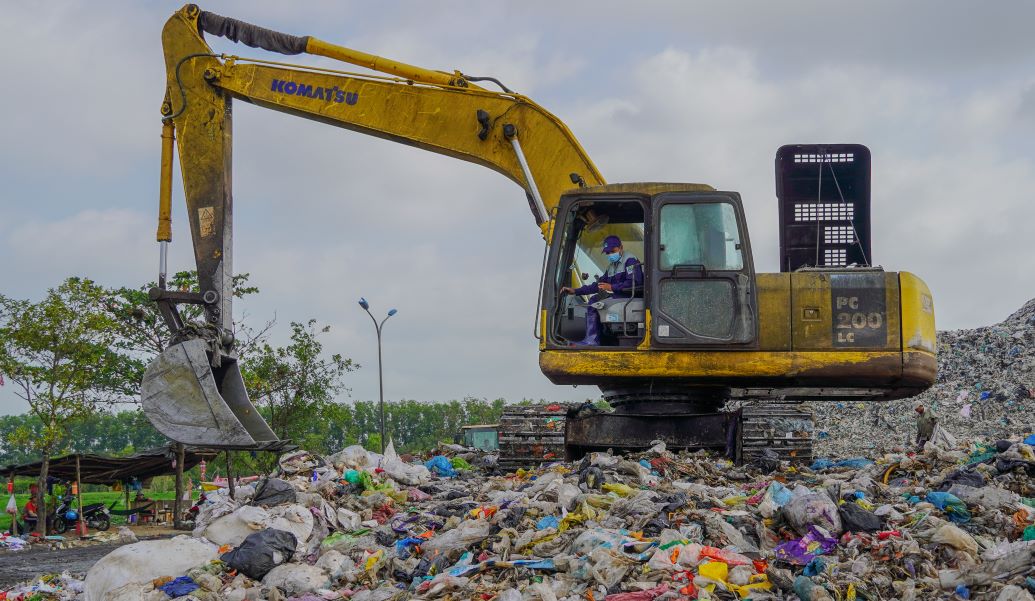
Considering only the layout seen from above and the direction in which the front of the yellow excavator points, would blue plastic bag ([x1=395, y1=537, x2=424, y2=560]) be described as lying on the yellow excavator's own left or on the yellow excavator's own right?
on the yellow excavator's own left

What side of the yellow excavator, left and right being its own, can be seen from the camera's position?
left

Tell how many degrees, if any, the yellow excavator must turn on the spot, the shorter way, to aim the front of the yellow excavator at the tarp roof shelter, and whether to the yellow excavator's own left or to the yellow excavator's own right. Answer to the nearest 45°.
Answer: approximately 45° to the yellow excavator's own right

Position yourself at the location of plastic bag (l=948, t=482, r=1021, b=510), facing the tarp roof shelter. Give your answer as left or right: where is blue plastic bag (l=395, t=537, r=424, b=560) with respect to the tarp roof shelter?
left

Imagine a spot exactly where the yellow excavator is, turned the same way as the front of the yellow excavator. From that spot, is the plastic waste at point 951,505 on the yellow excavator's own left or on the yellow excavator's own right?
on the yellow excavator's own left

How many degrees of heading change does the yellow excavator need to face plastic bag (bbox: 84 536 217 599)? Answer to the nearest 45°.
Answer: approximately 45° to its left

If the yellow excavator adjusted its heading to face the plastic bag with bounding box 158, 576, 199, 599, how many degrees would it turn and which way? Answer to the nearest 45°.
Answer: approximately 45° to its left

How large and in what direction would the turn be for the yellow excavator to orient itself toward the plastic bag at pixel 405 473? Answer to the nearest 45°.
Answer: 0° — it already faces it

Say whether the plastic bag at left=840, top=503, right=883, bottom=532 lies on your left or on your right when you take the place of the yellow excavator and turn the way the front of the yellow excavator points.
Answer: on your left

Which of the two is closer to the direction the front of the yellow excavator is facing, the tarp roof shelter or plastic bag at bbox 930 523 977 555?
the tarp roof shelter

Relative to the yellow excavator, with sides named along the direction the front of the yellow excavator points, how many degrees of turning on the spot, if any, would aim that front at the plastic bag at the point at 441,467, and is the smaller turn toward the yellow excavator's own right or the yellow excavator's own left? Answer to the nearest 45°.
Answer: approximately 45° to the yellow excavator's own right

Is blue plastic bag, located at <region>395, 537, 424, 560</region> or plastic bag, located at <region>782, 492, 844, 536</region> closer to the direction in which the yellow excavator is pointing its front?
the blue plastic bag
